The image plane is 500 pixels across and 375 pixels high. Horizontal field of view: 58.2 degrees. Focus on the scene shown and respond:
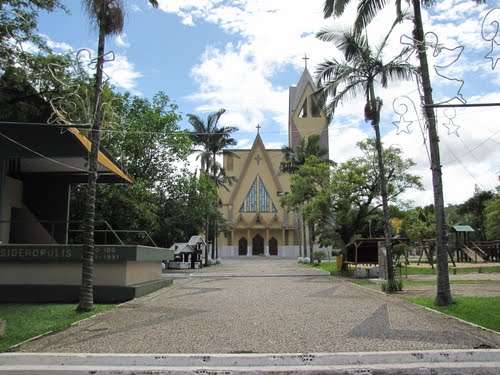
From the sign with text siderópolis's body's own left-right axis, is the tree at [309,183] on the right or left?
on its left

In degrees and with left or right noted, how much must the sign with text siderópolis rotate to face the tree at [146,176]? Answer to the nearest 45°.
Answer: approximately 180°

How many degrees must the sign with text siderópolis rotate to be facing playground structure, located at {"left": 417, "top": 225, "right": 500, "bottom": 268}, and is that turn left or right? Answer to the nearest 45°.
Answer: approximately 135° to its left

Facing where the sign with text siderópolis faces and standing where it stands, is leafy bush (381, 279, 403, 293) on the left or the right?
on its left

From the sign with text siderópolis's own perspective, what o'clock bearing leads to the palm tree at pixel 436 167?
The palm tree is roughly at 10 o'clock from the sign with text siderópolis.

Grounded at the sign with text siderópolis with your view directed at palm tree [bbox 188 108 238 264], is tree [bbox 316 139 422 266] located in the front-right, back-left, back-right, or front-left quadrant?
front-right

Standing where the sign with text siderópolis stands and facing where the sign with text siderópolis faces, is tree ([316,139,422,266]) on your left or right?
on your left

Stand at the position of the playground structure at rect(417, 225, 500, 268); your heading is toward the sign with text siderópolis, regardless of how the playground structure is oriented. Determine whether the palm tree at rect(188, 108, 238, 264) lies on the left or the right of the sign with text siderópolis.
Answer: right

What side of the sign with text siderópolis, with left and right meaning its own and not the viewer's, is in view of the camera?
front

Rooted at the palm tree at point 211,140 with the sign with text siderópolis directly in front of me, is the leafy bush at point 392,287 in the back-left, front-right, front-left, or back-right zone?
front-left

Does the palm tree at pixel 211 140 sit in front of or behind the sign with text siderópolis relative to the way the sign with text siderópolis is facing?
behind
